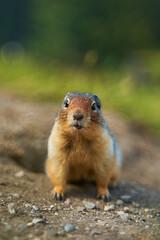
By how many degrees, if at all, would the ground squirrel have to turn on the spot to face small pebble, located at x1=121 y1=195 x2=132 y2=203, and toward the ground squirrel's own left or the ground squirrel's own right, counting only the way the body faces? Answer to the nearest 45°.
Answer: approximately 135° to the ground squirrel's own left

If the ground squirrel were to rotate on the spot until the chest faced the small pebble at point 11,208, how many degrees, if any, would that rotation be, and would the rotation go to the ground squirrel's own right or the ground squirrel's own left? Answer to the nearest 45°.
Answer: approximately 45° to the ground squirrel's own right

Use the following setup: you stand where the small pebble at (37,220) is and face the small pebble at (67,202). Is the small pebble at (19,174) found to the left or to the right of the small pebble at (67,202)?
left

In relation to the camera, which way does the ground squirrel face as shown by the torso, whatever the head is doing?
toward the camera

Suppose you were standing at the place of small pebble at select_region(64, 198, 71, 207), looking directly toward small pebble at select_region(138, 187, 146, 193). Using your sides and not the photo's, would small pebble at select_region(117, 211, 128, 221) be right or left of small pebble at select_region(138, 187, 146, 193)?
right

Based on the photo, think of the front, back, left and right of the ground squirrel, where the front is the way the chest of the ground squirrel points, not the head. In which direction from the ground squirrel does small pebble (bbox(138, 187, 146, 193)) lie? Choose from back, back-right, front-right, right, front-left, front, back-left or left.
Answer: back-left
